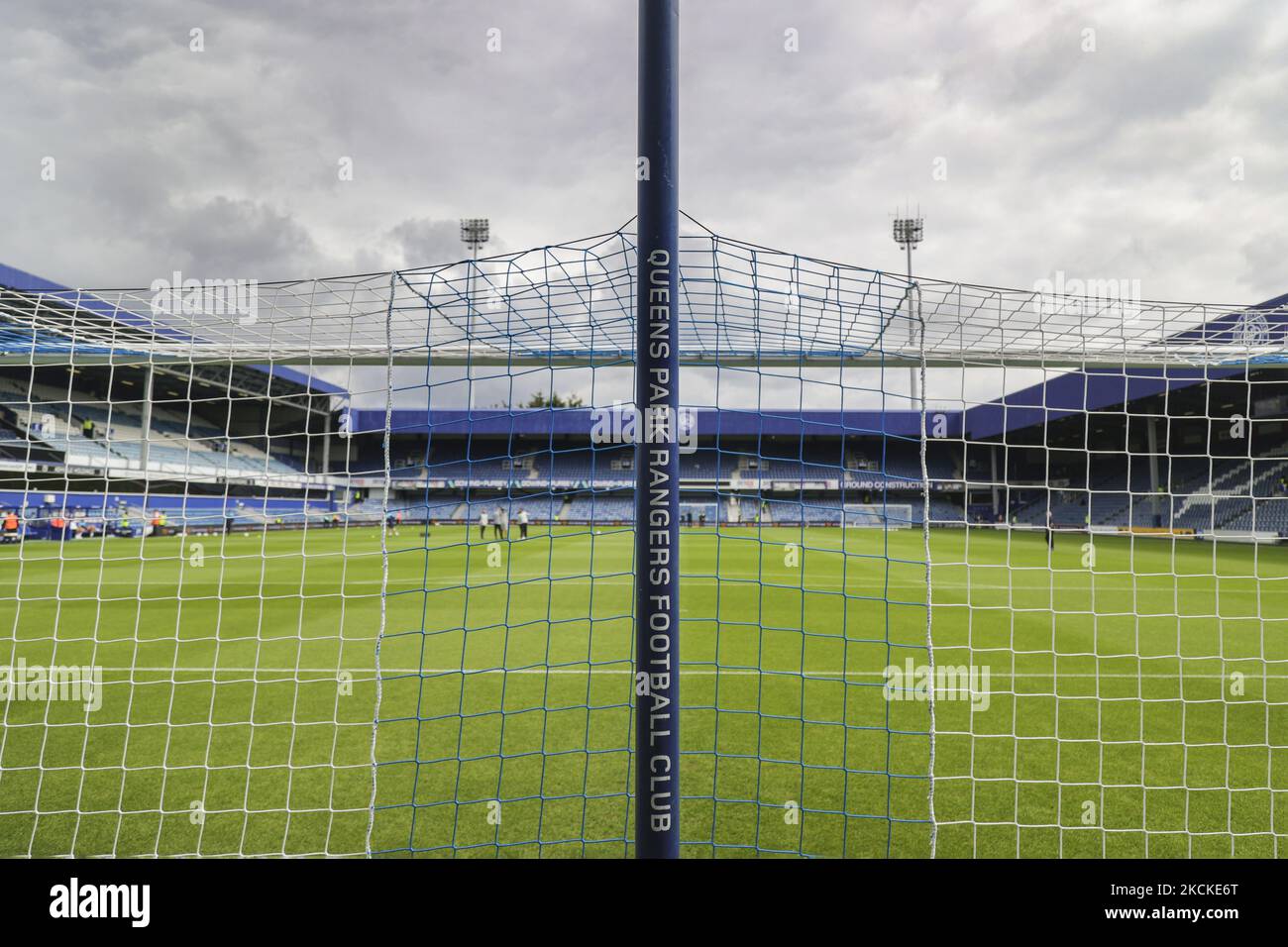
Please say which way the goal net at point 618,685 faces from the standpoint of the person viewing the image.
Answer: facing away from the viewer
